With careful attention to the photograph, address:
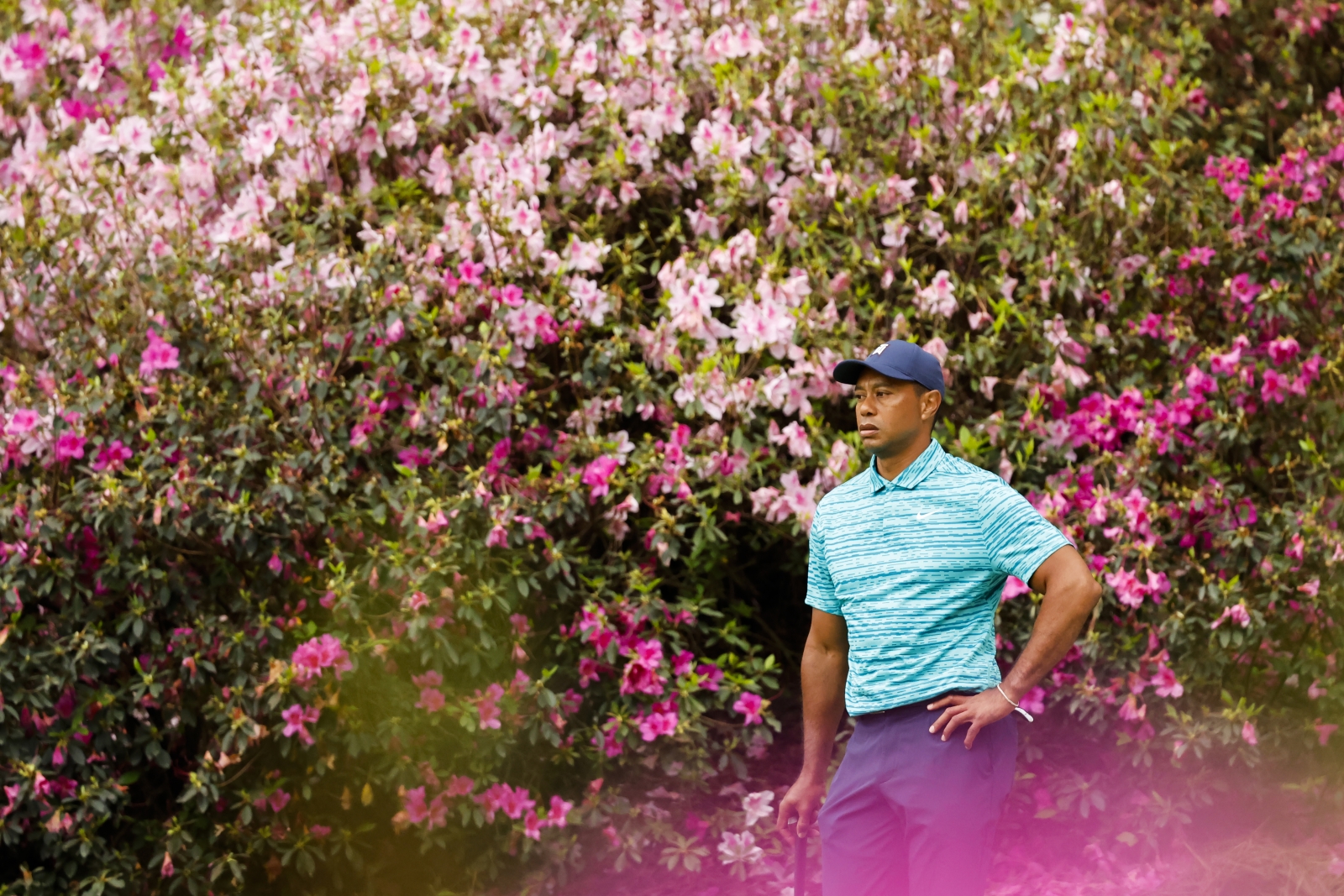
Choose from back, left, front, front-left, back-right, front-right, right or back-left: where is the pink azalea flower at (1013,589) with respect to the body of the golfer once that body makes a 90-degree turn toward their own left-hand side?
back-left

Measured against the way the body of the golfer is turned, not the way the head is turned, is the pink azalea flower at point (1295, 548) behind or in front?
behind

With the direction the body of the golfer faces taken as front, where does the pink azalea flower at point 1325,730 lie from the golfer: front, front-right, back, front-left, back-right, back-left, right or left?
back

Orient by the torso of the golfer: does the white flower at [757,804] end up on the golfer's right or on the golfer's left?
on the golfer's right

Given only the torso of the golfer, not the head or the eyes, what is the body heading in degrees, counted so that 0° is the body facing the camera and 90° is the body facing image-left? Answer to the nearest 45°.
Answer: approximately 45°

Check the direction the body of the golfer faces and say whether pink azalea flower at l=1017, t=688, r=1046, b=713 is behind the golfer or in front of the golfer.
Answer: behind

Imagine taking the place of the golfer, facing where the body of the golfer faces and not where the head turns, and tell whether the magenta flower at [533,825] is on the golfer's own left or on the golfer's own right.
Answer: on the golfer's own right

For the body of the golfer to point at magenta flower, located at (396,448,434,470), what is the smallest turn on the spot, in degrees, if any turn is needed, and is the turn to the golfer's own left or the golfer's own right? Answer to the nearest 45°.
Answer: approximately 90° to the golfer's own right
